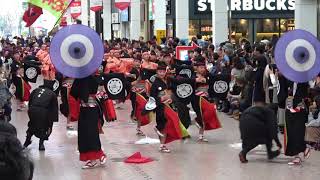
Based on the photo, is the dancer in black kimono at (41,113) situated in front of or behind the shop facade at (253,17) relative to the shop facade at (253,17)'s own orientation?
in front

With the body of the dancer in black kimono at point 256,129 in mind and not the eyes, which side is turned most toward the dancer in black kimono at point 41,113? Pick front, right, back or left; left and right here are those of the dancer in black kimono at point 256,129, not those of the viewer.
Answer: left

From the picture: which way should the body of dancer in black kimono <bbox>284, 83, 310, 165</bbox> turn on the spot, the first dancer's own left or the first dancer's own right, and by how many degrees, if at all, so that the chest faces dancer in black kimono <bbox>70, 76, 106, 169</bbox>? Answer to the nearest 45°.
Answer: approximately 45° to the first dancer's own right

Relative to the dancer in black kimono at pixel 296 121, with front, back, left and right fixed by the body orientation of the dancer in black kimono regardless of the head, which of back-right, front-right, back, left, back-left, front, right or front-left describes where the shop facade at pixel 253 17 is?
back-right

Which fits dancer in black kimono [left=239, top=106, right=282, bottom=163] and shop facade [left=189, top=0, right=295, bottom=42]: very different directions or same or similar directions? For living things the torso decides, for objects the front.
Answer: very different directions

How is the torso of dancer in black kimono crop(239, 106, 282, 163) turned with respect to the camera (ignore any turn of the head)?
away from the camera

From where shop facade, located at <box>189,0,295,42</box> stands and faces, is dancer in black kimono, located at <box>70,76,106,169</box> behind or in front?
in front

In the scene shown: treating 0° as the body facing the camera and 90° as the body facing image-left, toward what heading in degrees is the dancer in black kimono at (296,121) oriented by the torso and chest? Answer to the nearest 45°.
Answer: approximately 45°
